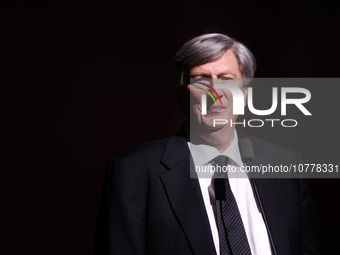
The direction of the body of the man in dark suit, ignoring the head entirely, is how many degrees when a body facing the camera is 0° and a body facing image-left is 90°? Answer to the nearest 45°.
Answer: approximately 0°
